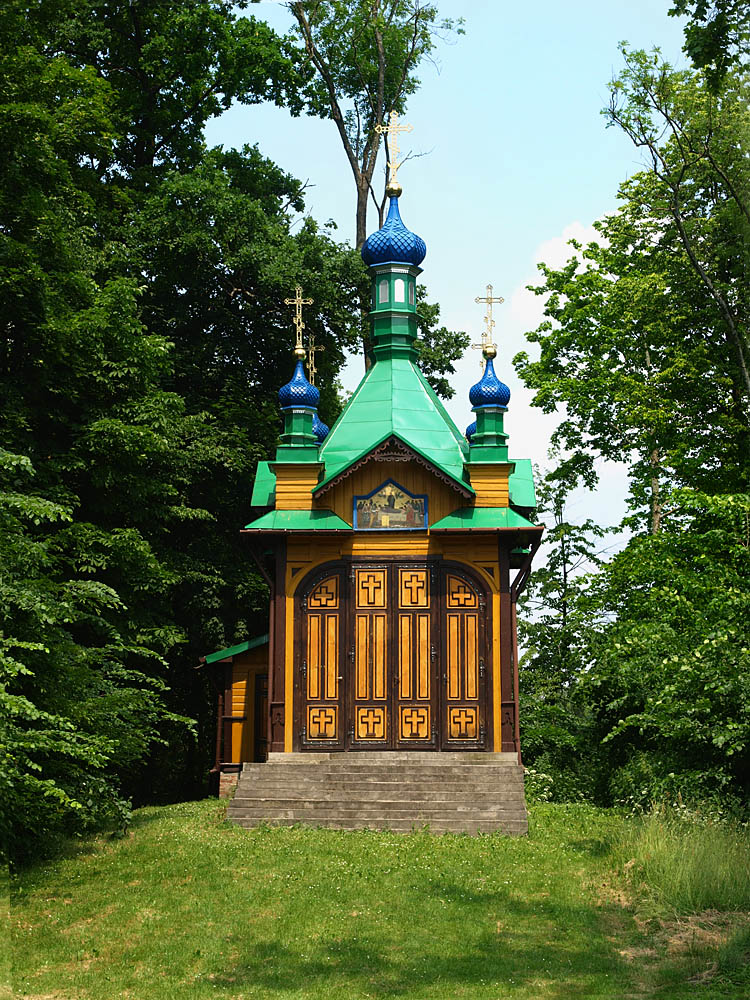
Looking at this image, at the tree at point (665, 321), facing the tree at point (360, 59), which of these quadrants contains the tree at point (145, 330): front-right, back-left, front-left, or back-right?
front-left

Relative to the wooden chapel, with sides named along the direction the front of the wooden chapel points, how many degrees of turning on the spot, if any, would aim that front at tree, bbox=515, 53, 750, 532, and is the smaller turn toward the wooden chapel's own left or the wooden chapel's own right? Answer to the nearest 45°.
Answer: approximately 135° to the wooden chapel's own left

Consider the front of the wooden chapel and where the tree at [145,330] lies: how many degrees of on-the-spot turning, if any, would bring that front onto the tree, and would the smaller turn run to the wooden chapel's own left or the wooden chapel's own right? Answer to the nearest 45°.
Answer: approximately 135° to the wooden chapel's own right

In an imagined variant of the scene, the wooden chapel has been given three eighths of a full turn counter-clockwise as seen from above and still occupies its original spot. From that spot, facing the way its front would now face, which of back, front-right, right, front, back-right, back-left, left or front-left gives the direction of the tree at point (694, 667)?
right

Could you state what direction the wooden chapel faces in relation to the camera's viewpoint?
facing the viewer

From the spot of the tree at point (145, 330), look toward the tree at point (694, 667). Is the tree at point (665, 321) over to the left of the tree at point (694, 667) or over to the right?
left
